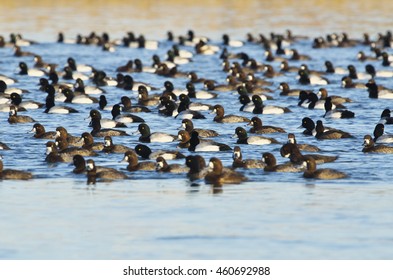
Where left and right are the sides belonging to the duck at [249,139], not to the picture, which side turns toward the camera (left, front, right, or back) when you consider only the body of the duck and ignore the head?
left

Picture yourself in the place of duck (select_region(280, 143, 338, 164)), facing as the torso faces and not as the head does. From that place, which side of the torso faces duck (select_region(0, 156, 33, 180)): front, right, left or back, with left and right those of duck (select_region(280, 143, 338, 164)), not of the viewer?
front

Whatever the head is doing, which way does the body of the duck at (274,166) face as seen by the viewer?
to the viewer's left

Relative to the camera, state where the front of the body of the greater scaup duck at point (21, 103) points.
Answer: to the viewer's left

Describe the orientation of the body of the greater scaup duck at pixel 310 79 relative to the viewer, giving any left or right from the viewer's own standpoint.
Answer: facing to the left of the viewer

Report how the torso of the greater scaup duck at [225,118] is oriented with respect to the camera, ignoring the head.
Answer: to the viewer's left
